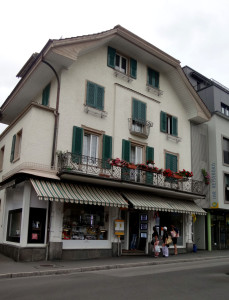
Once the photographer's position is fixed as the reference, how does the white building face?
facing the viewer and to the right of the viewer

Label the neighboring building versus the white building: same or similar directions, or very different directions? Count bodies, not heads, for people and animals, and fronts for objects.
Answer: same or similar directions

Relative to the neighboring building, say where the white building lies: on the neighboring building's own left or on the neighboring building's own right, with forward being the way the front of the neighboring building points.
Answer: on the neighboring building's own right

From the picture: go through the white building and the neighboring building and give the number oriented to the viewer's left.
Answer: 0

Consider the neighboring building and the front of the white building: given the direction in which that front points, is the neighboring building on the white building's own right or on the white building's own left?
on the white building's own left
